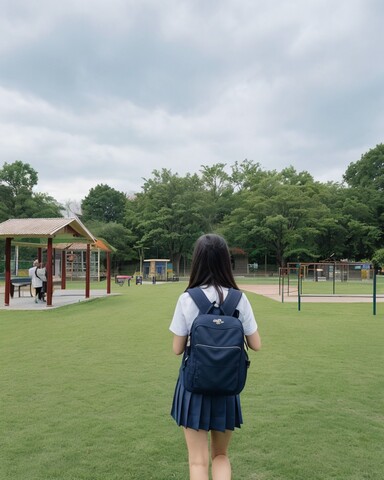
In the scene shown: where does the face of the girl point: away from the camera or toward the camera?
away from the camera

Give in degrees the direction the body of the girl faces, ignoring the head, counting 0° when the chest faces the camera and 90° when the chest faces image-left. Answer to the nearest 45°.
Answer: approximately 180°

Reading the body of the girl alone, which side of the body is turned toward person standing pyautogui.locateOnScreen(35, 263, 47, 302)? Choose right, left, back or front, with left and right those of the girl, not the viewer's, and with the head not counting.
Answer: front
